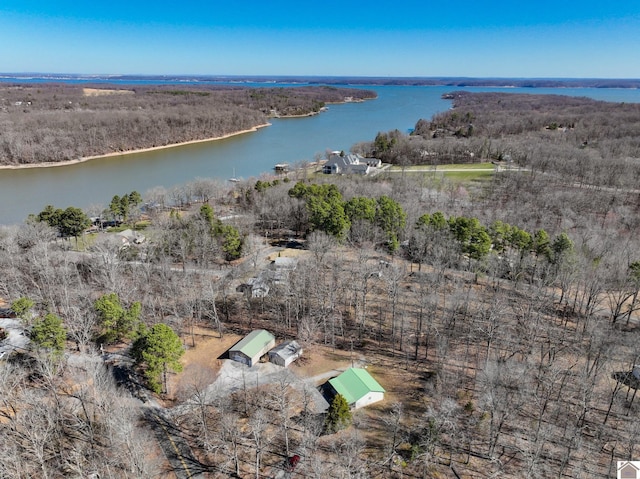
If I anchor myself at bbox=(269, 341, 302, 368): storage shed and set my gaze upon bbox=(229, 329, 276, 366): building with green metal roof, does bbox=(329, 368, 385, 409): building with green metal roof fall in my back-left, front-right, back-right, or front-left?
back-left

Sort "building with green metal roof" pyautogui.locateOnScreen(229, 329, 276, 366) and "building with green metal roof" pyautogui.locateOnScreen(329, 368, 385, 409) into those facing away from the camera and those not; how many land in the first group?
0

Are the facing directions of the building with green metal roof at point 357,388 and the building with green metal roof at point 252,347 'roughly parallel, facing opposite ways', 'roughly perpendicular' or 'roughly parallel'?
roughly parallel

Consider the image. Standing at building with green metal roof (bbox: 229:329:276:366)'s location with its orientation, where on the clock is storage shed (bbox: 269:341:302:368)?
The storage shed is roughly at 8 o'clock from the building with green metal roof.

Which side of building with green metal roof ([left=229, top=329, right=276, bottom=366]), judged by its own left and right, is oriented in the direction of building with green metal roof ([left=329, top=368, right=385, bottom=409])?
left

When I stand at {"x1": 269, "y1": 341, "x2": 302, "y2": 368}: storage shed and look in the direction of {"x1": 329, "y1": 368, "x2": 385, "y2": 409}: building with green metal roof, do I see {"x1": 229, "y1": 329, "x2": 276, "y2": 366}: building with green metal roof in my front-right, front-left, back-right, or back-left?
back-right

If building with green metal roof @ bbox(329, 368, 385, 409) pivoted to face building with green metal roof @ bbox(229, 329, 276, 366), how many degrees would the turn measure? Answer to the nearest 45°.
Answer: approximately 90° to its right

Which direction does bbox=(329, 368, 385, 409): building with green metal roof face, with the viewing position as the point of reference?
facing the viewer and to the left of the viewer

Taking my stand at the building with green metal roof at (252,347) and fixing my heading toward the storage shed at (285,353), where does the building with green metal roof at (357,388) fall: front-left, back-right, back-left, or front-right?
front-right

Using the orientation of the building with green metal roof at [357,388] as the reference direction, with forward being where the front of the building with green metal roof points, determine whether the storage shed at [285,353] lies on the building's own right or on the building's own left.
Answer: on the building's own right
